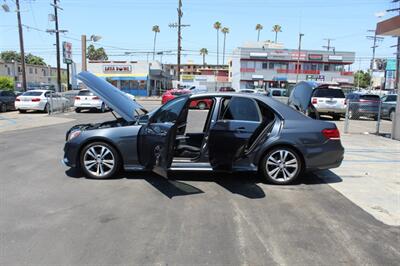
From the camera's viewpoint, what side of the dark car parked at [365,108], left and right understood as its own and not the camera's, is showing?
back

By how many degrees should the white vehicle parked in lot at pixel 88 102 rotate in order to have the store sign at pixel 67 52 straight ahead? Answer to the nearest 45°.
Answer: approximately 45° to its left

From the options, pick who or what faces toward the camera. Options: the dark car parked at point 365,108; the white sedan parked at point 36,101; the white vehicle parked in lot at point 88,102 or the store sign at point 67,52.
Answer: the store sign

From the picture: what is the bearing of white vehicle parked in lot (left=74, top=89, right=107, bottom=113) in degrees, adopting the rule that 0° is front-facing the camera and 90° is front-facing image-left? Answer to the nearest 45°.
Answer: approximately 225°

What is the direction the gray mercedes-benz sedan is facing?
to the viewer's left

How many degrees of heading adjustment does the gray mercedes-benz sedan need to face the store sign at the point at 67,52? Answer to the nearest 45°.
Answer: approximately 45° to its right

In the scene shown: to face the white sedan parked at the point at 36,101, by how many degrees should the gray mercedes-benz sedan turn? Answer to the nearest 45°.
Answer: approximately 45° to its right
